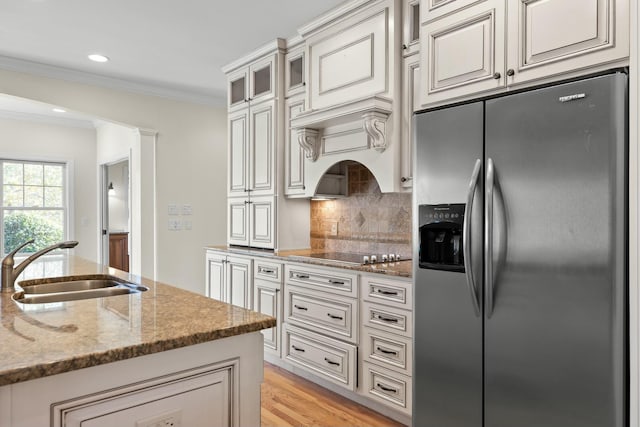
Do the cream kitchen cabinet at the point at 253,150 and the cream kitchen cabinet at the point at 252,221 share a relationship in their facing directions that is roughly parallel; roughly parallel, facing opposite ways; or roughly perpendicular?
roughly parallel

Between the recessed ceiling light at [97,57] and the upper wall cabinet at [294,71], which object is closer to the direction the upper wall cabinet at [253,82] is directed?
the recessed ceiling light

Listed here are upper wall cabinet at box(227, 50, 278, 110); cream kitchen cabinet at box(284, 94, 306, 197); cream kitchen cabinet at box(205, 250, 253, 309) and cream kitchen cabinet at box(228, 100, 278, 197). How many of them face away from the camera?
0

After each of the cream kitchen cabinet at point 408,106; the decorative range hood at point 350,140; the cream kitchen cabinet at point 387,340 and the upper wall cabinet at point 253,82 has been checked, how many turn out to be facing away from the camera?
0

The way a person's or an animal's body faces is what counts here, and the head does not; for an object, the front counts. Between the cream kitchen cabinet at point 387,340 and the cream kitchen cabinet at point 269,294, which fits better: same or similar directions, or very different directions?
same or similar directions

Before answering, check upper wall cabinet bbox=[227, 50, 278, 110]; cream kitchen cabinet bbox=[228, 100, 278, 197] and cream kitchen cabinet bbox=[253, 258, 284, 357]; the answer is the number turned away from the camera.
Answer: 0

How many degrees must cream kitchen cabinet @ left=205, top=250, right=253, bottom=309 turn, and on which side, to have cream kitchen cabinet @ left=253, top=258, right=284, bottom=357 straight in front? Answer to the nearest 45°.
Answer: approximately 90° to its left

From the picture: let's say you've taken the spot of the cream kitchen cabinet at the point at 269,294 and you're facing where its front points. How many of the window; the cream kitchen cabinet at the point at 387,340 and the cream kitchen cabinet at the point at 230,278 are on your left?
1

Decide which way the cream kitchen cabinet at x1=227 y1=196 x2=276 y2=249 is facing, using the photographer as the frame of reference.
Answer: facing the viewer and to the left of the viewer

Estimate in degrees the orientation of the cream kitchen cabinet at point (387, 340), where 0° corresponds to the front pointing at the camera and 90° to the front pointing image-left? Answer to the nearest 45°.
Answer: approximately 45°

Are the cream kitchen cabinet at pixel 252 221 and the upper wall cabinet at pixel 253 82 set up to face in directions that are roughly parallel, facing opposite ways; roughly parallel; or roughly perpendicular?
roughly parallel

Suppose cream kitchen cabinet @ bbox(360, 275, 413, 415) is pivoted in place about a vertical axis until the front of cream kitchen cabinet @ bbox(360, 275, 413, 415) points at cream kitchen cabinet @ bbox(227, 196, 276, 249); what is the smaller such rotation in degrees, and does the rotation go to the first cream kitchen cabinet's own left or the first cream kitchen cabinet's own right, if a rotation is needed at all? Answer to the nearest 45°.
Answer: approximately 90° to the first cream kitchen cabinet's own right

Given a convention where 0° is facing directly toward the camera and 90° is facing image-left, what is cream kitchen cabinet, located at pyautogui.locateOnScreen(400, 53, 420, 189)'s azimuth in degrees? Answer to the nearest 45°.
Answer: approximately 45°

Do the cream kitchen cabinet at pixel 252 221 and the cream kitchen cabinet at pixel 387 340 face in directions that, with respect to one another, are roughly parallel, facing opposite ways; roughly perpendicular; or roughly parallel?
roughly parallel
